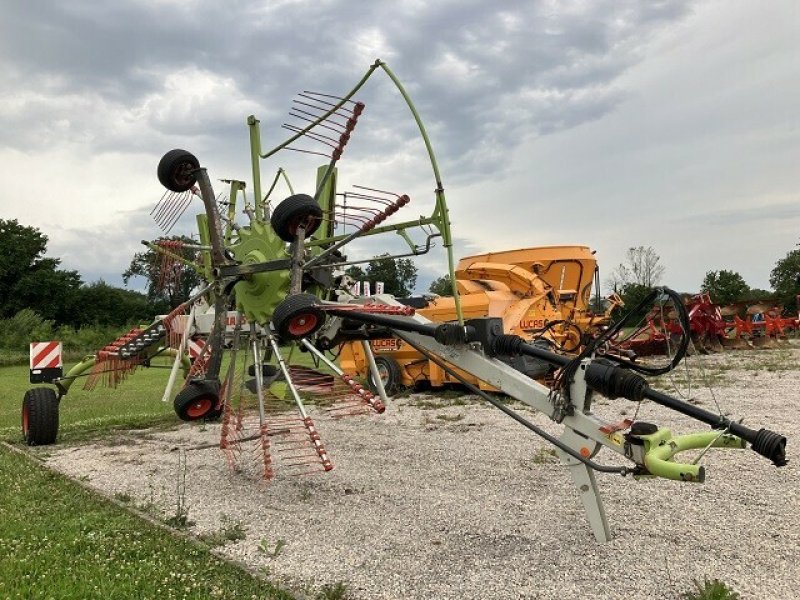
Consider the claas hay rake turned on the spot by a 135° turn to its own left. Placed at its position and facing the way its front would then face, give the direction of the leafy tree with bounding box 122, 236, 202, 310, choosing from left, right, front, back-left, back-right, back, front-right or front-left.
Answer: front-left

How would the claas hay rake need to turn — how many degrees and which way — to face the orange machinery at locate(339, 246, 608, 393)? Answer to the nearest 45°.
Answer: approximately 135° to its left

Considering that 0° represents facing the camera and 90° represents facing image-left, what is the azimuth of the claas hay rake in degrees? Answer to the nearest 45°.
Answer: approximately 315°

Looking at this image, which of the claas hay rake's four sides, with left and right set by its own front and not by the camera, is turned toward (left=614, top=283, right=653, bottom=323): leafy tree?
left
